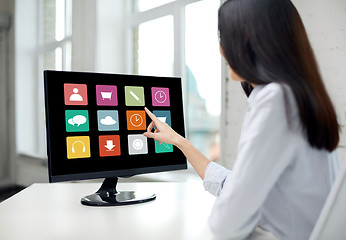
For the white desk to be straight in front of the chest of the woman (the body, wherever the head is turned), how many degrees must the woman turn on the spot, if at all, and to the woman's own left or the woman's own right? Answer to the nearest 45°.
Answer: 0° — they already face it

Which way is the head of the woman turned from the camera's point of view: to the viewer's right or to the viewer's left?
to the viewer's left

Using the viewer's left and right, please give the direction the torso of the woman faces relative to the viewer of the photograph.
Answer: facing away from the viewer and to the left of the viewer
